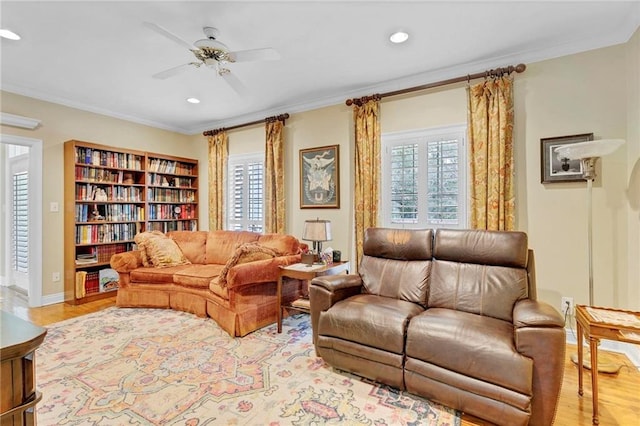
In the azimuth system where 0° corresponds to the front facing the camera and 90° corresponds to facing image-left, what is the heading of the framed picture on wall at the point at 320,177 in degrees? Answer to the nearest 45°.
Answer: approximately 45°

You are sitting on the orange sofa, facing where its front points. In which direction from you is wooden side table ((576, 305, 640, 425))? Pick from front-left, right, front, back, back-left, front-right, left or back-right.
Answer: left

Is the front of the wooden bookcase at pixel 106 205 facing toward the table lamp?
yes

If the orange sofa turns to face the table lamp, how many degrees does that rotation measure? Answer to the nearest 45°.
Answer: approximately 90° to its left

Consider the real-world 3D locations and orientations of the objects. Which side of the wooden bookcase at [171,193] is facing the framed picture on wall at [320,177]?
front

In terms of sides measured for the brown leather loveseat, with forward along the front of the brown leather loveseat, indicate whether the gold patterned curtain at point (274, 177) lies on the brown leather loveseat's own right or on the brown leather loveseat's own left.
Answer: on the brown leather loveseat's own right

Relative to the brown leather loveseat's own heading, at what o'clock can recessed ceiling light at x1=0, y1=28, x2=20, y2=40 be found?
The recessed ceiling light is roughly at 1 o'clock from the brown leather loveseat.

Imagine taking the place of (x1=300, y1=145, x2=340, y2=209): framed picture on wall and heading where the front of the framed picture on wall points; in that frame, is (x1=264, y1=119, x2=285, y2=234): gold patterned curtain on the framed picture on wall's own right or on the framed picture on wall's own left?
on the framed picture on wall's own right
